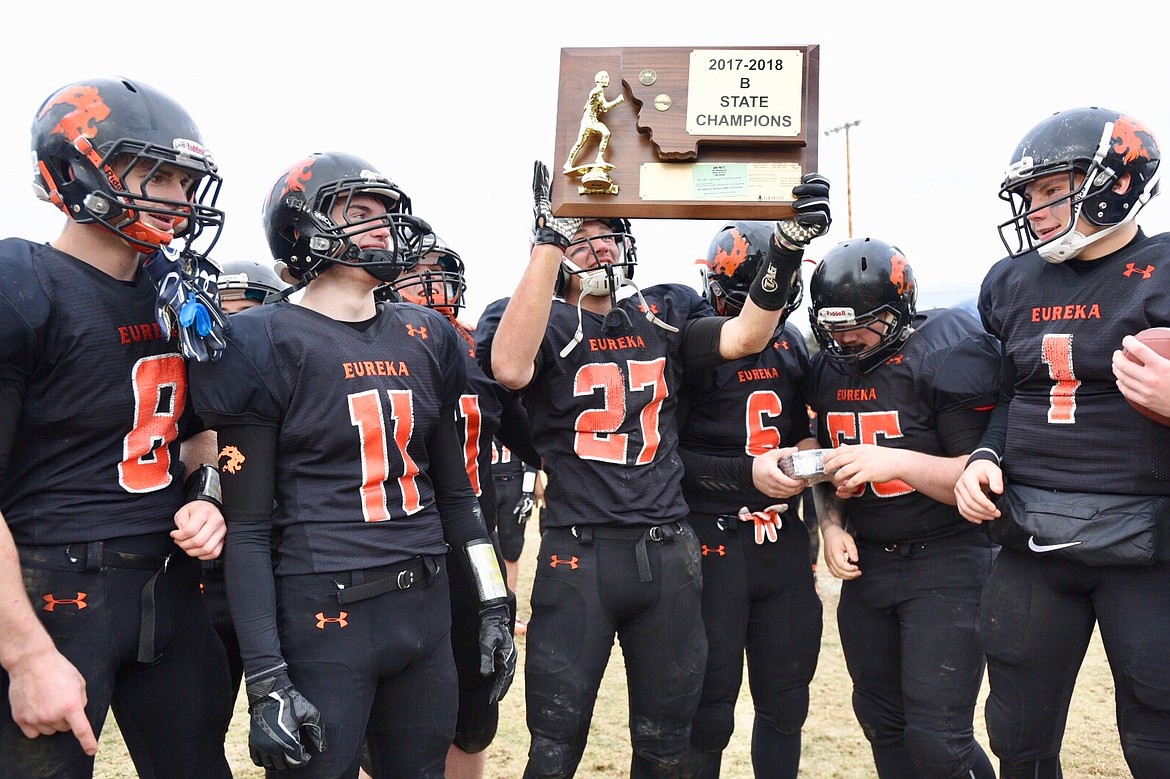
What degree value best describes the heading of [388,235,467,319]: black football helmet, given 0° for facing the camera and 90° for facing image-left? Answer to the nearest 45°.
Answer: approximately 315°

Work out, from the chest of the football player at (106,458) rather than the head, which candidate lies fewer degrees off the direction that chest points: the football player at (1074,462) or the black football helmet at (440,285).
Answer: the football player

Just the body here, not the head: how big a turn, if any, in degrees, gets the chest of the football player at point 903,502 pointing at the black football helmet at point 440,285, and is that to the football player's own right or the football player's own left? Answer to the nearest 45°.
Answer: approximately 45° to the football player's own right

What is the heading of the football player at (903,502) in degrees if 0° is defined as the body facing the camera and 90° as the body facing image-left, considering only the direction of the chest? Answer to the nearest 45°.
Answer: approximately 45°

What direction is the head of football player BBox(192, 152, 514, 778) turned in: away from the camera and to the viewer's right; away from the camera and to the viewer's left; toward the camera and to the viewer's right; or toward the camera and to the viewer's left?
toward the camera and to the viewer's right

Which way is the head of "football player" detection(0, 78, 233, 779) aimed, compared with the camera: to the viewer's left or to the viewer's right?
to the viewer's right

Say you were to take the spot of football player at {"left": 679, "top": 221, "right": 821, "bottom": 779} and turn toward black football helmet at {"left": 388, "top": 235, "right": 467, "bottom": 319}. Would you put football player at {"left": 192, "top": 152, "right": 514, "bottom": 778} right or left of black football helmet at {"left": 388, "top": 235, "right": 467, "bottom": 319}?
left

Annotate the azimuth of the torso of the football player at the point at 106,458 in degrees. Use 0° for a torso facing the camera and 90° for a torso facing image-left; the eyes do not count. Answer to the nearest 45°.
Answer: approximately 315°
